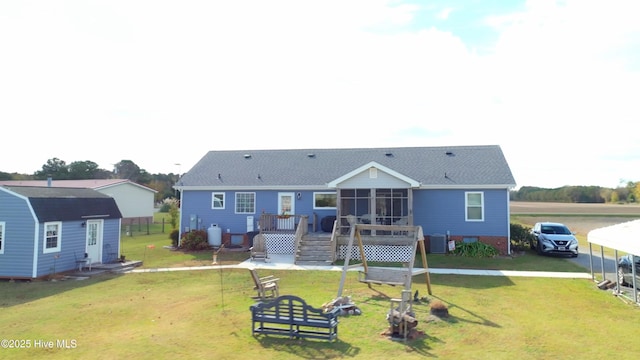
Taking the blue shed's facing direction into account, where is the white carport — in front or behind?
in front

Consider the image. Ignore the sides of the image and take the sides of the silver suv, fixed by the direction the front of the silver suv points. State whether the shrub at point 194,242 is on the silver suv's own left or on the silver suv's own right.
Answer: on the silver suv's own right

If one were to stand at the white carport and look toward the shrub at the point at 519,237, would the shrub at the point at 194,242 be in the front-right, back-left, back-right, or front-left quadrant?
front-left

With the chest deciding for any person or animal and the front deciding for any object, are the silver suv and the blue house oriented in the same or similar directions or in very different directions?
very different directions

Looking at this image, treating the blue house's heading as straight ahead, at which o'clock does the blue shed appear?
The blue shed is roughly at 8 o'clock from the blue house.

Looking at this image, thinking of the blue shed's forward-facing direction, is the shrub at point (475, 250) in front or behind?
in front

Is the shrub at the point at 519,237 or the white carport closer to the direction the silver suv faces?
the white carport

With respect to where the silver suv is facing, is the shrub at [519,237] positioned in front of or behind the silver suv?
behind

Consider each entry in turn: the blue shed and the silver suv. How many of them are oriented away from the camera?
0

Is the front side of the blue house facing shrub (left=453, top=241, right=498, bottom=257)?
no

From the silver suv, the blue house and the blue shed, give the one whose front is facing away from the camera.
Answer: the blue house

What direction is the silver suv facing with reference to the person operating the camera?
facing the viewer and to the right of the viewer

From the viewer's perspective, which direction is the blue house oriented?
away from the camera
